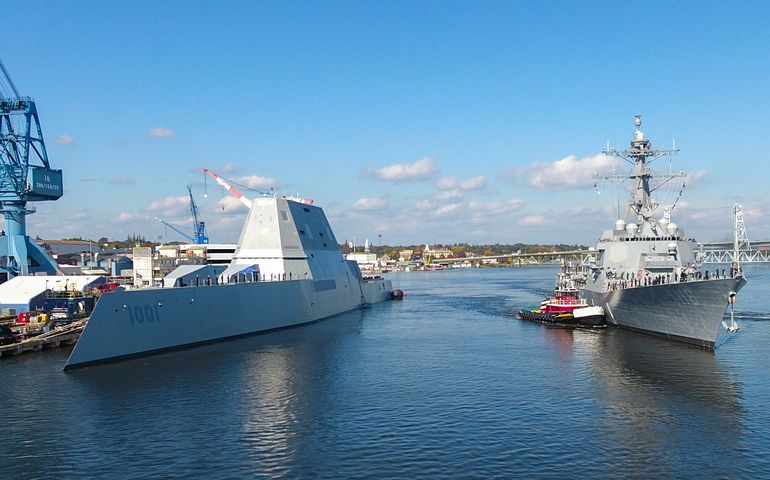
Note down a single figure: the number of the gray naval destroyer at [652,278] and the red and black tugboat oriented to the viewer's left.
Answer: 0

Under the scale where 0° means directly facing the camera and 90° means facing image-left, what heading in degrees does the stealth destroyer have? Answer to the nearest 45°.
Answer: approximately 45°

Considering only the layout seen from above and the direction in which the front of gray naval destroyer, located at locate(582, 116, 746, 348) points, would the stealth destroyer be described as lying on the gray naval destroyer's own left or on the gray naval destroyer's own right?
on the gray naval destroyer's own right

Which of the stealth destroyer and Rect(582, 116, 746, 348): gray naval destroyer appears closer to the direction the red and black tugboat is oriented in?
the gray naval destroyer

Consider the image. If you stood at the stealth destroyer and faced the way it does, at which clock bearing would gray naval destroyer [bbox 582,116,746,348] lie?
The gray naval destroyer is roughly at 8 o'clock from the stealth destroyer.

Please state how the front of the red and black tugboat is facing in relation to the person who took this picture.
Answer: facing the viewer and to the right of the viewer

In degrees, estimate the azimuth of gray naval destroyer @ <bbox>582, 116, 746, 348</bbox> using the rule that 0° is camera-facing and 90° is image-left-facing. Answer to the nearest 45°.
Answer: approximately 315°
